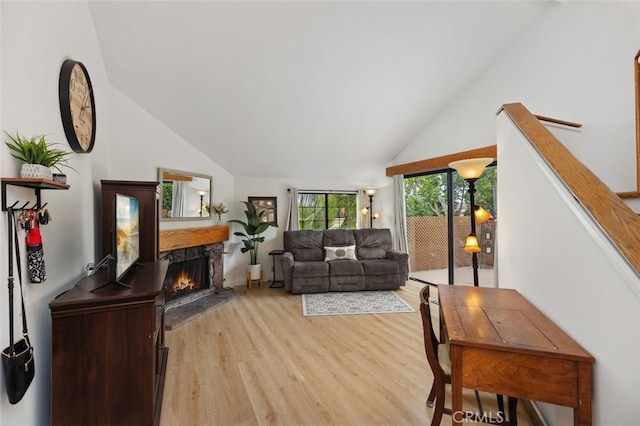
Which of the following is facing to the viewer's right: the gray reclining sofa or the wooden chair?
the wooden chair

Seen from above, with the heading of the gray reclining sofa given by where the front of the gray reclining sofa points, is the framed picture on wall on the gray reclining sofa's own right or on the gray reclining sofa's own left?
on the gray reclining sofa's own right

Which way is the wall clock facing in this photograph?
to the viewer's right

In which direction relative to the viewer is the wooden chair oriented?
to the viewer's right

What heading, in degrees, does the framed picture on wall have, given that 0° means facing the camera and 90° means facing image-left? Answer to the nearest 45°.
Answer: approximately 0°

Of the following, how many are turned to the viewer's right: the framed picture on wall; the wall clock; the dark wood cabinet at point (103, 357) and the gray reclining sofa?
2

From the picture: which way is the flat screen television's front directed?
to the viewer's right

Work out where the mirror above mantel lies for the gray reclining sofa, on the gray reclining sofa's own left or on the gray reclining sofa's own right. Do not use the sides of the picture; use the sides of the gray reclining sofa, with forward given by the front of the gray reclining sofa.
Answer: on the gray reclining sofa's own right

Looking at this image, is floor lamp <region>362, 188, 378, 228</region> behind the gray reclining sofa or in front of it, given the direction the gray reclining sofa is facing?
behind

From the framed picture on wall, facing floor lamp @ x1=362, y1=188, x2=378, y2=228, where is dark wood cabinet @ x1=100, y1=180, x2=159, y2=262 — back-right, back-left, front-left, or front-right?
back-right

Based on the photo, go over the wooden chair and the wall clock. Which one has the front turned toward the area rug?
the wall clock

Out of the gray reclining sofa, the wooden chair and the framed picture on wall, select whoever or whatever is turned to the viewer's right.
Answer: the wooden chair

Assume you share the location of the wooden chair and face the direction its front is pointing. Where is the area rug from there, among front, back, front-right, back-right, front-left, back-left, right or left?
back-left
